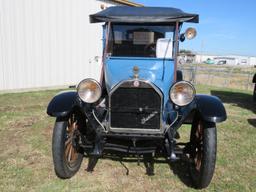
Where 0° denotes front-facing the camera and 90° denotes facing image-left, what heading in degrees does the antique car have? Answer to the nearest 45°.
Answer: approximately 0°
